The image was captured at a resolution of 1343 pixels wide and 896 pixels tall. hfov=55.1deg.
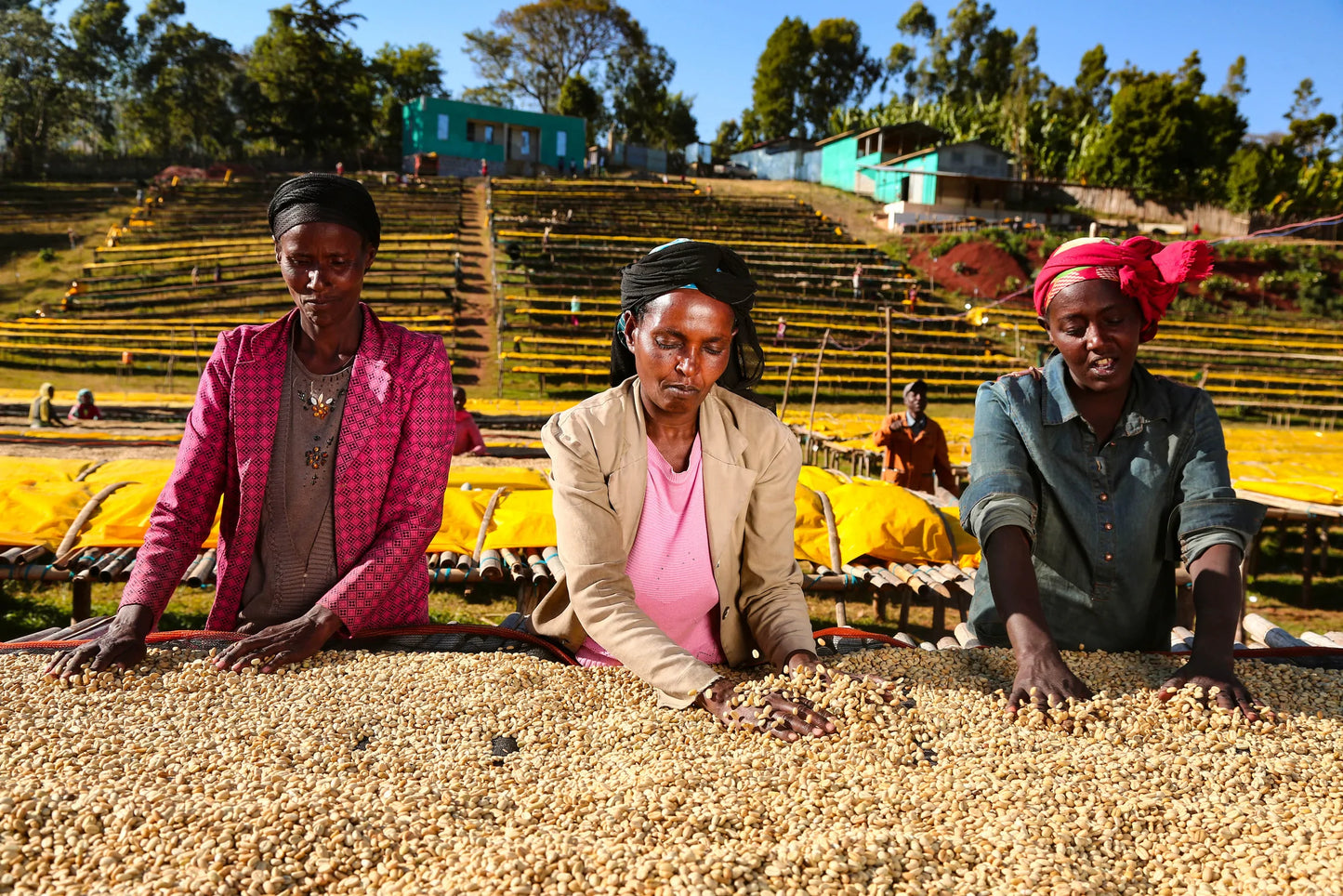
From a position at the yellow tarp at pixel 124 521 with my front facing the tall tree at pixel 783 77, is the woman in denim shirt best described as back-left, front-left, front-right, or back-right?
back-right

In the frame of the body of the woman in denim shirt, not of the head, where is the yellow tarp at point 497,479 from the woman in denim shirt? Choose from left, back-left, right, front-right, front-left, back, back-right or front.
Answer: back-right

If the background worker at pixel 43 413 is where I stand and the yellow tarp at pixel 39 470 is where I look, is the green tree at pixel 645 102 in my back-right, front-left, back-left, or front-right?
back-left

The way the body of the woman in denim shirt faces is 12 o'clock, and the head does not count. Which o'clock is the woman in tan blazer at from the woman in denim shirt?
The woman in tan blazer is roughly at 2 o'clock from the woman in denim shirt.

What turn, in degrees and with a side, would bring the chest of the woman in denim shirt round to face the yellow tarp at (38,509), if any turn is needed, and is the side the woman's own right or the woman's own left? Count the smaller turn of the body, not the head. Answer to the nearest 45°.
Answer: approximately 90° to the woman's own right

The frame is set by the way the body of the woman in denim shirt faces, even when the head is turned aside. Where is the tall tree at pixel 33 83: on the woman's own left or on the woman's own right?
on the woman's own right

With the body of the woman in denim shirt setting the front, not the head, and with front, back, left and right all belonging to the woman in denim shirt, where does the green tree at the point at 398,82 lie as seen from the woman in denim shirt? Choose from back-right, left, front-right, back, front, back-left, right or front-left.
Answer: back-right

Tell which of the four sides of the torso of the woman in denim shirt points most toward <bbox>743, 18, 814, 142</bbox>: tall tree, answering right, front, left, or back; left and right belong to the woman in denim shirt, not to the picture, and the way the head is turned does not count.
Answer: back

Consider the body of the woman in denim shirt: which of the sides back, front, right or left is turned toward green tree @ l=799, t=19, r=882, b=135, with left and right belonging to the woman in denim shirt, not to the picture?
back

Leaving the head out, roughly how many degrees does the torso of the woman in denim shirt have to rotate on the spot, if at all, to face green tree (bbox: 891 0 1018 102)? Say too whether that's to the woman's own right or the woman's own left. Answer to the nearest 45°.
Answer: approximately 180°

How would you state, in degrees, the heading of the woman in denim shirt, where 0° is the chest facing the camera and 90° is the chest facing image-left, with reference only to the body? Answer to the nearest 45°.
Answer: approximately 0°

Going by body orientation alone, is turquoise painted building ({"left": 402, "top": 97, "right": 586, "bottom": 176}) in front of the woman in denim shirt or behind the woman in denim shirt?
behind
